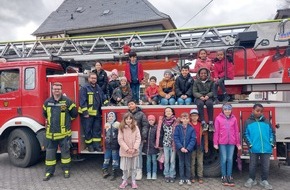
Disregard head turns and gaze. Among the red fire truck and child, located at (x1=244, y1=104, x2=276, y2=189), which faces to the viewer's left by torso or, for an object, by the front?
the red fire truck

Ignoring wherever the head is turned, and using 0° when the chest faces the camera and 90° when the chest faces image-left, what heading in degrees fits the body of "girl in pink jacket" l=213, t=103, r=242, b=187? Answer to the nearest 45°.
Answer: approximately 0°

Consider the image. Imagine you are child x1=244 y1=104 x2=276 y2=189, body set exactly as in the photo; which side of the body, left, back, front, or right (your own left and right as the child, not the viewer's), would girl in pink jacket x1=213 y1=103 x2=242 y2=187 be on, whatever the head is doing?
right

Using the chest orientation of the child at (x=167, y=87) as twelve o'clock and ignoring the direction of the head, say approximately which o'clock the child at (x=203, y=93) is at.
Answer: the child at (x=203, y=93) is roughly at 10 o'clock from the child at (x=167, y=87).

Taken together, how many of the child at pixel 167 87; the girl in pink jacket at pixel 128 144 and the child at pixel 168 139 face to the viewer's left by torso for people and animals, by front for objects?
0

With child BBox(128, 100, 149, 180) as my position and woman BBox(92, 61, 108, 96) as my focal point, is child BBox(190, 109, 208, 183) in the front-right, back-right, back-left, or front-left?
back-right

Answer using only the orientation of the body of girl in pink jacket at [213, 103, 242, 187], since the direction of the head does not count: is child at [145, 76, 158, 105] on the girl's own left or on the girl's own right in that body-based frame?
on the girl's own right

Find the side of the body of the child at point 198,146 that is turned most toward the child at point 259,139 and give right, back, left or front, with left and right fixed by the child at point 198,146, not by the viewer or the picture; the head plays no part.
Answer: left

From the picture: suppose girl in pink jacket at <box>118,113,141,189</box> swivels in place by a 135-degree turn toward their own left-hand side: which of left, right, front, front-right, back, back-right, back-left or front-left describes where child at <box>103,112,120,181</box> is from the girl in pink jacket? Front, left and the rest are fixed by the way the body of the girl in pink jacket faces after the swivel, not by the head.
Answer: left

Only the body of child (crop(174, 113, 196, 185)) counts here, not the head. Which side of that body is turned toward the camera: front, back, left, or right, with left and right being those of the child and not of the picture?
front

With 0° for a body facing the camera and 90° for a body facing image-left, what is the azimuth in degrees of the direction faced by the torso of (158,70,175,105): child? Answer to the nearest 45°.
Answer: approximately 0°

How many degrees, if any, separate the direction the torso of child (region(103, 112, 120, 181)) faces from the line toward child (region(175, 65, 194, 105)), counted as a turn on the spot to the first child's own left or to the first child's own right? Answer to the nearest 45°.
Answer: approximately 90° to the first child's own left

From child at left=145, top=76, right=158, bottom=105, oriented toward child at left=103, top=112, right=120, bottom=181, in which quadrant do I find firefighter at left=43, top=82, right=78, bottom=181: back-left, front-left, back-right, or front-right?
front-right

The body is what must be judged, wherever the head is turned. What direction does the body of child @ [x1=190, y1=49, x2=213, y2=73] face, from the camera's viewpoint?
toward the camera
